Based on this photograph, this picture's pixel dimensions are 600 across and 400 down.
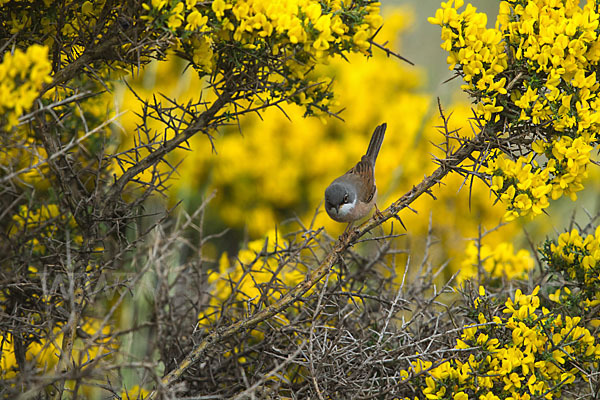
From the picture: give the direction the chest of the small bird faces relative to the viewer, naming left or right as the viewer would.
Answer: facing the viewer and to the left of the viewer
